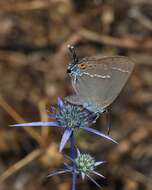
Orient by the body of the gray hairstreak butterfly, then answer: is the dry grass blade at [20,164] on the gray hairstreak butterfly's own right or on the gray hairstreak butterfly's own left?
on the gray hairstreak butterfly's own left
